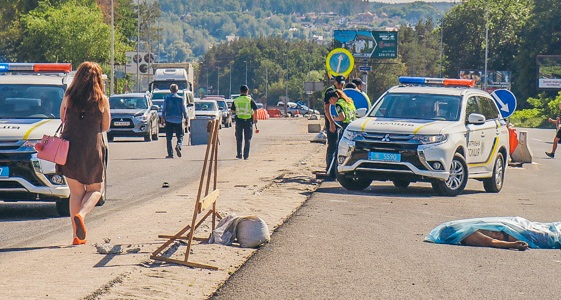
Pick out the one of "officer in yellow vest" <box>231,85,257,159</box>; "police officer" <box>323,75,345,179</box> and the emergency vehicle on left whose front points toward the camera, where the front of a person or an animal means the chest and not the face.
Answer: the emergency vehicle on left

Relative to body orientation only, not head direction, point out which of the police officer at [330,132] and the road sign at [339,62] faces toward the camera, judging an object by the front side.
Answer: the road sign

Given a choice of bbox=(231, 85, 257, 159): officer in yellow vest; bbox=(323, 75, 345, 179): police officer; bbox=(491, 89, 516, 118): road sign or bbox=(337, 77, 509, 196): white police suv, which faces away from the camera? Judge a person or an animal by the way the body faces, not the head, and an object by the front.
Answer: the officer in yellow vest

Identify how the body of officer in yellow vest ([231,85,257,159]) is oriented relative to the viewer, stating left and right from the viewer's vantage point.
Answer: facing away from the viewer

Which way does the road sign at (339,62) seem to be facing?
toward the camera

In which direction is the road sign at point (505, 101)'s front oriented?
toward the camera

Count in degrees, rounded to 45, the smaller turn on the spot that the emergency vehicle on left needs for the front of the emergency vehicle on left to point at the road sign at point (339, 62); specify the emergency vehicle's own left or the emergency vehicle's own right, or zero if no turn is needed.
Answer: approximately 135° to the emergency vehicle's own left

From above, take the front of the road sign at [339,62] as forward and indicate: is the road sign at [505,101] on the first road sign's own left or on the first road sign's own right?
on the first road sign's own left

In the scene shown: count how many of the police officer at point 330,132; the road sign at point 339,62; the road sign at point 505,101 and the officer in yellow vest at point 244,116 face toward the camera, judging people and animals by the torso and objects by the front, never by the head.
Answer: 2

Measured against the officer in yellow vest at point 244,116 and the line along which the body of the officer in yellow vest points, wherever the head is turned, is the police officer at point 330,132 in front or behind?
behind

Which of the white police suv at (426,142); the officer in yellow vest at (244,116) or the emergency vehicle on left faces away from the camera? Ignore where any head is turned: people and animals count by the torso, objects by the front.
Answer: the officer in yellow vest

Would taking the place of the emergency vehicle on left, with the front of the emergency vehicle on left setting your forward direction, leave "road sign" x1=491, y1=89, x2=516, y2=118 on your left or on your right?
on your left

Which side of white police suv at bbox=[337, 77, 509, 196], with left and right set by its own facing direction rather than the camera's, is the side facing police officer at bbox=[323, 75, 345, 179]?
right

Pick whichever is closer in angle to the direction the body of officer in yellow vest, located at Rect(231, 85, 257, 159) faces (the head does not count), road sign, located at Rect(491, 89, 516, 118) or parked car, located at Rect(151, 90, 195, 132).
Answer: the parked car
